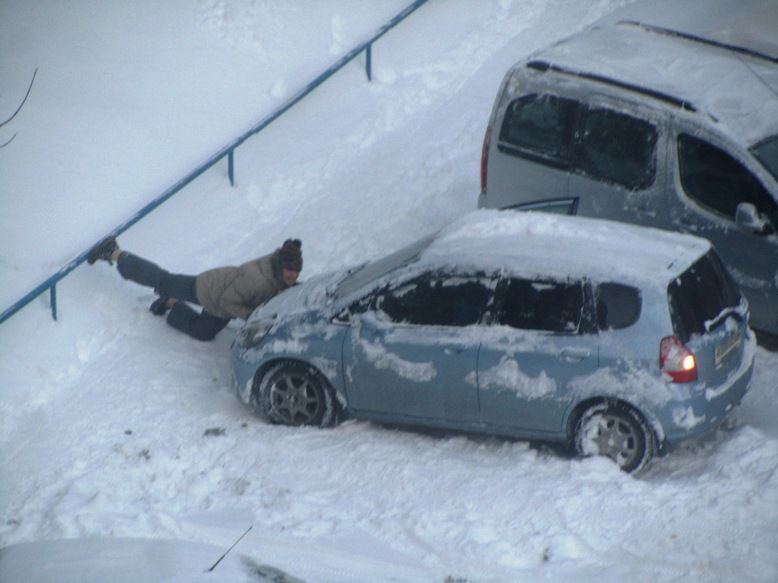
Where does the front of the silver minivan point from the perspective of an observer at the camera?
facing the viewer and to the right of the viewer

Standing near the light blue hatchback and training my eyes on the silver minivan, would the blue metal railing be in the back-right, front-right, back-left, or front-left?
front-left

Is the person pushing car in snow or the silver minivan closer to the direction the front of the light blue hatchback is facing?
the person pushing car in snow

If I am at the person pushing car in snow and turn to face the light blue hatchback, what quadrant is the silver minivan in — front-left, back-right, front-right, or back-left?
front-left

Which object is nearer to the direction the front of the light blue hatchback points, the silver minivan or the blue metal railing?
the blue metal railing

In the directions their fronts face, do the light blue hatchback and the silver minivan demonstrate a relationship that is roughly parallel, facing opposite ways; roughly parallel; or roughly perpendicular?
roughly parallel, facing opposite ways

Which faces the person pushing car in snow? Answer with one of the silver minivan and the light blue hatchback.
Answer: the light blue hatchback

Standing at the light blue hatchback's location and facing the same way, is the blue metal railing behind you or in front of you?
in front

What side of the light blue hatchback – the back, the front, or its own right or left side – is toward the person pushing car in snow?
front

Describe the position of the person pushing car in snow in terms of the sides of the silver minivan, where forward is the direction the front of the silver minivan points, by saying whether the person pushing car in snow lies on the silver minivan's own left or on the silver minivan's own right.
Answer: on the silver minivan's own right

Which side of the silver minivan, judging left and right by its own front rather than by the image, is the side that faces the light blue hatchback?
right

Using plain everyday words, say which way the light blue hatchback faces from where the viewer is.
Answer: facing away from the viewer and to the left of the viewer

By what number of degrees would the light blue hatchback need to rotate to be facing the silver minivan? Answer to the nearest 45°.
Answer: approximately 90° to its right
